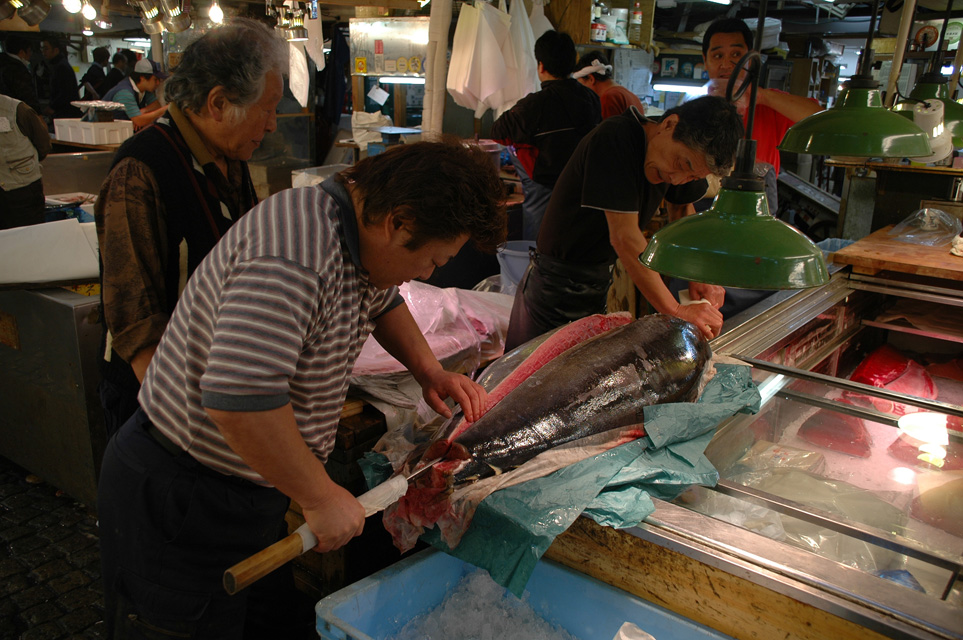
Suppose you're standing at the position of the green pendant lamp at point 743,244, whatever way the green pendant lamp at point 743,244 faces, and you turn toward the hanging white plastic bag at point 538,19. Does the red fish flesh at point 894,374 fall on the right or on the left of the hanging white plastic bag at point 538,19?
right

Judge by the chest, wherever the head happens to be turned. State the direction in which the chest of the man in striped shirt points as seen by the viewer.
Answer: to the viewer's right

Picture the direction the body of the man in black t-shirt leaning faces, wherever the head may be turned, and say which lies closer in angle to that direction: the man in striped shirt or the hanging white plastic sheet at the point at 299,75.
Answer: the man in striped shirt

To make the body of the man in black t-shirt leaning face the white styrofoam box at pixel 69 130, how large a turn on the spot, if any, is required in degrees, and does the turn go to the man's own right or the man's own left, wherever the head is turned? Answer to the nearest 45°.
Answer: approximately 180°

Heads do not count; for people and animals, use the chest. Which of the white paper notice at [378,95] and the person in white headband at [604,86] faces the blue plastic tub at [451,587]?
the white paper notice

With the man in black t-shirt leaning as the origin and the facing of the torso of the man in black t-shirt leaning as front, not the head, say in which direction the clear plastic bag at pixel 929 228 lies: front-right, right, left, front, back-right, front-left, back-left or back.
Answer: left

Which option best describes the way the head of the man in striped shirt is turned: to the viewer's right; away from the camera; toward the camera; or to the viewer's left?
to the viewer's right

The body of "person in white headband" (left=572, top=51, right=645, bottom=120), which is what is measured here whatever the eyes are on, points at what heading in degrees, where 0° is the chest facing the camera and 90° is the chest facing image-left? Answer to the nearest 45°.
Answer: approximately 135°

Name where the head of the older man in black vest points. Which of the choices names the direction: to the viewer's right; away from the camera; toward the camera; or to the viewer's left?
to the viewer's right

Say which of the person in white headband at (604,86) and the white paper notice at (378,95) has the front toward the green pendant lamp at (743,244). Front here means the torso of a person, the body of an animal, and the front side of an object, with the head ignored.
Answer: the white paper notice

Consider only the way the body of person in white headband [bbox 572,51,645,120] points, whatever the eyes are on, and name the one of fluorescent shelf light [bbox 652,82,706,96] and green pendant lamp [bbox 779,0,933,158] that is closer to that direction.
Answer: the fluorescent shelf light

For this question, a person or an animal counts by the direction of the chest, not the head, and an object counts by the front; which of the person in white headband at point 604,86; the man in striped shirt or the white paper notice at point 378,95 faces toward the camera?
the white paper notice

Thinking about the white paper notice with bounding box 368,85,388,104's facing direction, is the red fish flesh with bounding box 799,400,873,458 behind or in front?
in front

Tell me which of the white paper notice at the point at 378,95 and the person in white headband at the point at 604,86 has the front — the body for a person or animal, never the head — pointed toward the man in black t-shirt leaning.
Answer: the white paper notice

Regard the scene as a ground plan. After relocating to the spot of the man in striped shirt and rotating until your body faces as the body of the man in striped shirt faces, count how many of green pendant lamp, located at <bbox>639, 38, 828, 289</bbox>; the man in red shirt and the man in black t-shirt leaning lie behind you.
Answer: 0

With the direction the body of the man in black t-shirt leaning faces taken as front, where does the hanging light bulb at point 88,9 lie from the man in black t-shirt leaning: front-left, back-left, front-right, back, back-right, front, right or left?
back

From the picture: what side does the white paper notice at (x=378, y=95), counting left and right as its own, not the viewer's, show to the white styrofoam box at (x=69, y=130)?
right

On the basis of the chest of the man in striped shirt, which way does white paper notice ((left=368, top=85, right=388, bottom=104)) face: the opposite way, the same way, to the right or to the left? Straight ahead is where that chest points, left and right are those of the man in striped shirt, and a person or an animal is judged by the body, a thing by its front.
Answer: to the right

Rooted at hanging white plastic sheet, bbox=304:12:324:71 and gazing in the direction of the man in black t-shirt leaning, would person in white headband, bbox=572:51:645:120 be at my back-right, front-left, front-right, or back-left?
front-left

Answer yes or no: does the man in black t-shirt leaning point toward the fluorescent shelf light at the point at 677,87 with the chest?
no
